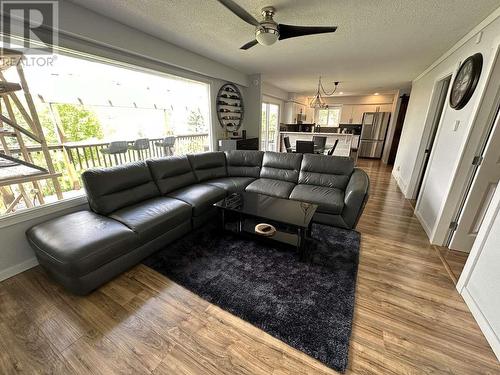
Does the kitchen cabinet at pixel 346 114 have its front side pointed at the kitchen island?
yes

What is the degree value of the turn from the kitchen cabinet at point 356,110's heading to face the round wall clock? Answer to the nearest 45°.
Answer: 0° — it already faces it

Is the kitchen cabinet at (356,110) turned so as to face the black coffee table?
yes

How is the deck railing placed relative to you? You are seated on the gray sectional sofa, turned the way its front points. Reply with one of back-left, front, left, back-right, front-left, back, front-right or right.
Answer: back

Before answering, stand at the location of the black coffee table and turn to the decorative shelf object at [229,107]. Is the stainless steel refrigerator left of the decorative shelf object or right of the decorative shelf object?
right

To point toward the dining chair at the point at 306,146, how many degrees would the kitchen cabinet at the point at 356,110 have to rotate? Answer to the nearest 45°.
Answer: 0° — it already faces it

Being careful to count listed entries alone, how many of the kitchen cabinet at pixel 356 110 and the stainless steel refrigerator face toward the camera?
2

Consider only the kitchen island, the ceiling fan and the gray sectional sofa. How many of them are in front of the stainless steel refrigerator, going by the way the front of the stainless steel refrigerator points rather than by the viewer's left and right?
3

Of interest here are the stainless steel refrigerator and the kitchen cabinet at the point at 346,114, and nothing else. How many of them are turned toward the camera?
2
